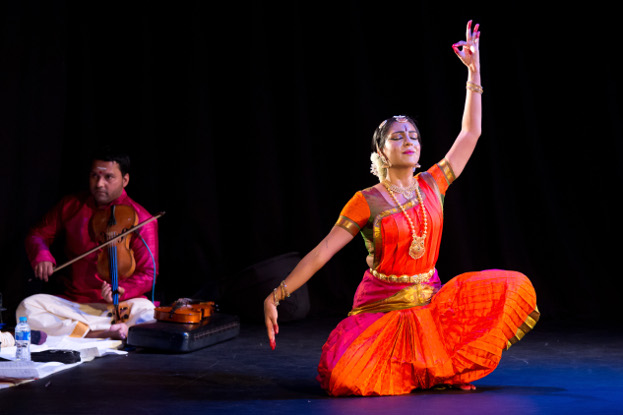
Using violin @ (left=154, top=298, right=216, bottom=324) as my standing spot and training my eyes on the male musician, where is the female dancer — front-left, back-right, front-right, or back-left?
back-left

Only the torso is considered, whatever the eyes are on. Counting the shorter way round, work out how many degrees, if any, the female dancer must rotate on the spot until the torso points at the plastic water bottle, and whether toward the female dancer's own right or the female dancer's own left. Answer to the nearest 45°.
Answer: approximately 135° to the female dancer's own right

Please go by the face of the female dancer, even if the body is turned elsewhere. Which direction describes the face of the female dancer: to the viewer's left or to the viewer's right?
to the viewer's right

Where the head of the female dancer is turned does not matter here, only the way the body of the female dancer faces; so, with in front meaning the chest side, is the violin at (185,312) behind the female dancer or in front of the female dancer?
behind

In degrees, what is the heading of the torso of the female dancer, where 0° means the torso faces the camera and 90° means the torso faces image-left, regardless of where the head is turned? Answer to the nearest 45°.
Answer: approximately 315°

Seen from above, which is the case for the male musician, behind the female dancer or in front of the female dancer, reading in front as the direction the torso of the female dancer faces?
behind
